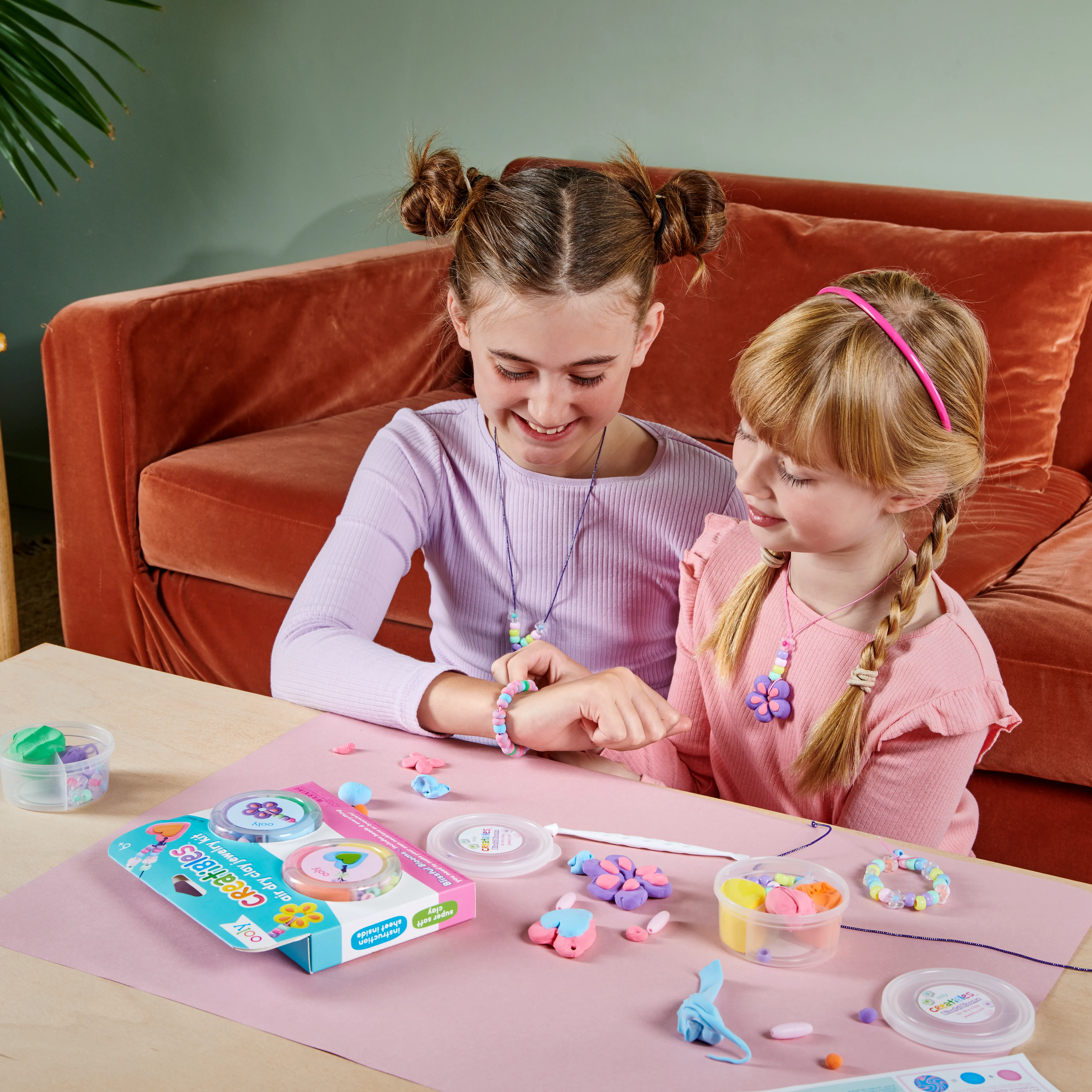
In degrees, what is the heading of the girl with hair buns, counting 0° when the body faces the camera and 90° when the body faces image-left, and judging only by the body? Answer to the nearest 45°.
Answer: approximately 0°

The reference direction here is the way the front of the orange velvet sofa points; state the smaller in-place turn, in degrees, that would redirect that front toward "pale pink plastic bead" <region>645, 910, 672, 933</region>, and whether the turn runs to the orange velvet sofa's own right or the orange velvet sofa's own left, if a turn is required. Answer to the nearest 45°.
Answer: approximately 45° to the orange velvet sofa's own left

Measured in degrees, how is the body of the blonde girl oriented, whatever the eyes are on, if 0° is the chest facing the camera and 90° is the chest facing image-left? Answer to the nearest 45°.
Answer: approximately 45°
